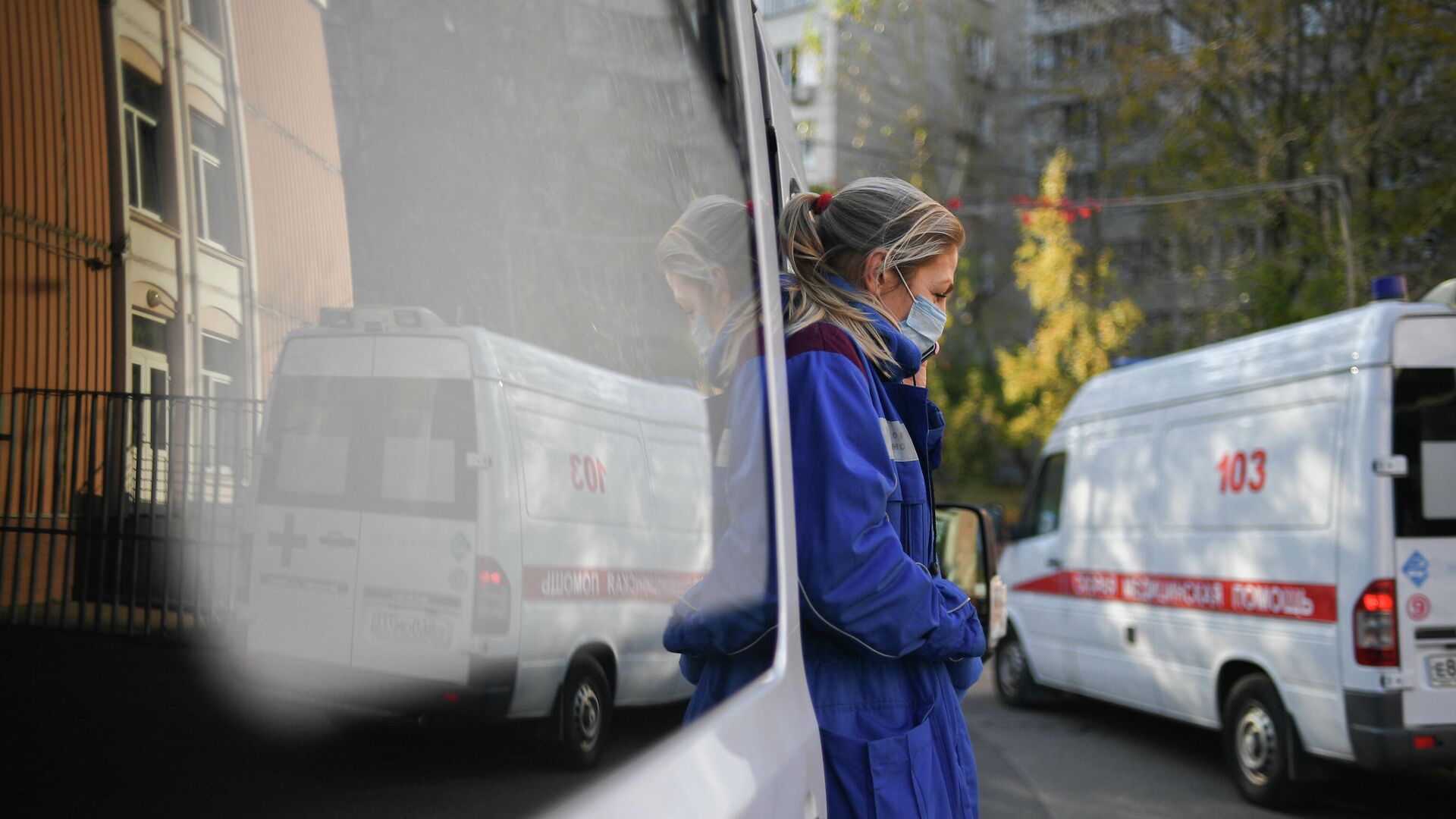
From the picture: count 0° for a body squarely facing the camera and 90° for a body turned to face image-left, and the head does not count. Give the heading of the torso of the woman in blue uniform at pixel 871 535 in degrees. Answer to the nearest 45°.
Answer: approximately 270°

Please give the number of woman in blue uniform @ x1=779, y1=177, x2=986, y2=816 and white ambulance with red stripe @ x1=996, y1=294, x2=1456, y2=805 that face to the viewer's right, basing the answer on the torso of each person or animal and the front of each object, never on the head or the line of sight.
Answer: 1

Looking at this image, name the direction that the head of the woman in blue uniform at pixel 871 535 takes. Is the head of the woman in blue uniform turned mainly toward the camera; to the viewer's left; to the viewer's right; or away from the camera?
to the viewer's right

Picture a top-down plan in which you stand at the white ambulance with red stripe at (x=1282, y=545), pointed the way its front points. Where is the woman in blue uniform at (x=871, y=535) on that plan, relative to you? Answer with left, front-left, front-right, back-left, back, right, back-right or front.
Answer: back-left

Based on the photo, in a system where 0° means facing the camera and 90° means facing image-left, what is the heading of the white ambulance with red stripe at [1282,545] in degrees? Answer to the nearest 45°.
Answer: approximately 135°
